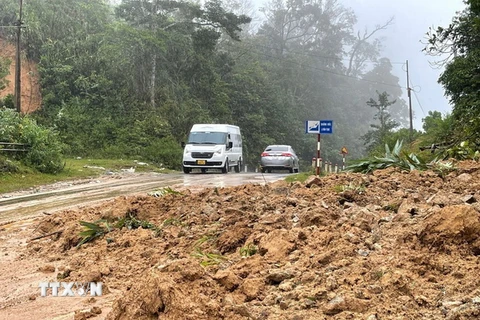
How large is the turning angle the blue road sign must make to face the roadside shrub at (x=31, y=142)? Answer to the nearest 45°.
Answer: approximately 90° to its right

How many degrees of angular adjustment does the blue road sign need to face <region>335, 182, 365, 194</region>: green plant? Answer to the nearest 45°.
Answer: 0° — it already faces it

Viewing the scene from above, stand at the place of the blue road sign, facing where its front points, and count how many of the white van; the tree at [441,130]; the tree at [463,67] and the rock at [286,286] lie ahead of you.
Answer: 1

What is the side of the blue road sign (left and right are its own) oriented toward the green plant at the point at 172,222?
front

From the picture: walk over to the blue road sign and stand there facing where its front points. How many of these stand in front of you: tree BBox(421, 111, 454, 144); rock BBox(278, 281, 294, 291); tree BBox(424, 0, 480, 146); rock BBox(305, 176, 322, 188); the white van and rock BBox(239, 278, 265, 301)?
3

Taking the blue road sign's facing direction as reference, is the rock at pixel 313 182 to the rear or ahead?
ahead

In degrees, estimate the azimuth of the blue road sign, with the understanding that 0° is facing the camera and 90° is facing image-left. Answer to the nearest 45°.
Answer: approximately 0°

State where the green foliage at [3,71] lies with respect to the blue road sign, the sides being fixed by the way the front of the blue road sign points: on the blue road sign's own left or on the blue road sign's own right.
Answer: on the blue road sign's own right

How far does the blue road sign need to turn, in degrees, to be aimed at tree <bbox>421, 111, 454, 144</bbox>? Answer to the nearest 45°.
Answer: approximately 135° to its left

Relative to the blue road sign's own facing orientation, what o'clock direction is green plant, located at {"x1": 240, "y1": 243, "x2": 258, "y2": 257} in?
The green plant is roughly at 12 o'clock from the blue road sign.

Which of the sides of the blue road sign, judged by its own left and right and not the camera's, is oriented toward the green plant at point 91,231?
front

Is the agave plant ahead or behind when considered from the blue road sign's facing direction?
ahead

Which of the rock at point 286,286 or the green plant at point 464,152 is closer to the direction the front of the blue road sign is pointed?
the rock

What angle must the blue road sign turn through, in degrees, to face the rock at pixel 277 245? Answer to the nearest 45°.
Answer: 0° — it already faces it

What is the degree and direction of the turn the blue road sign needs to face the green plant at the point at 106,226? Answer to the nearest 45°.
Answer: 0° — it already faces it
